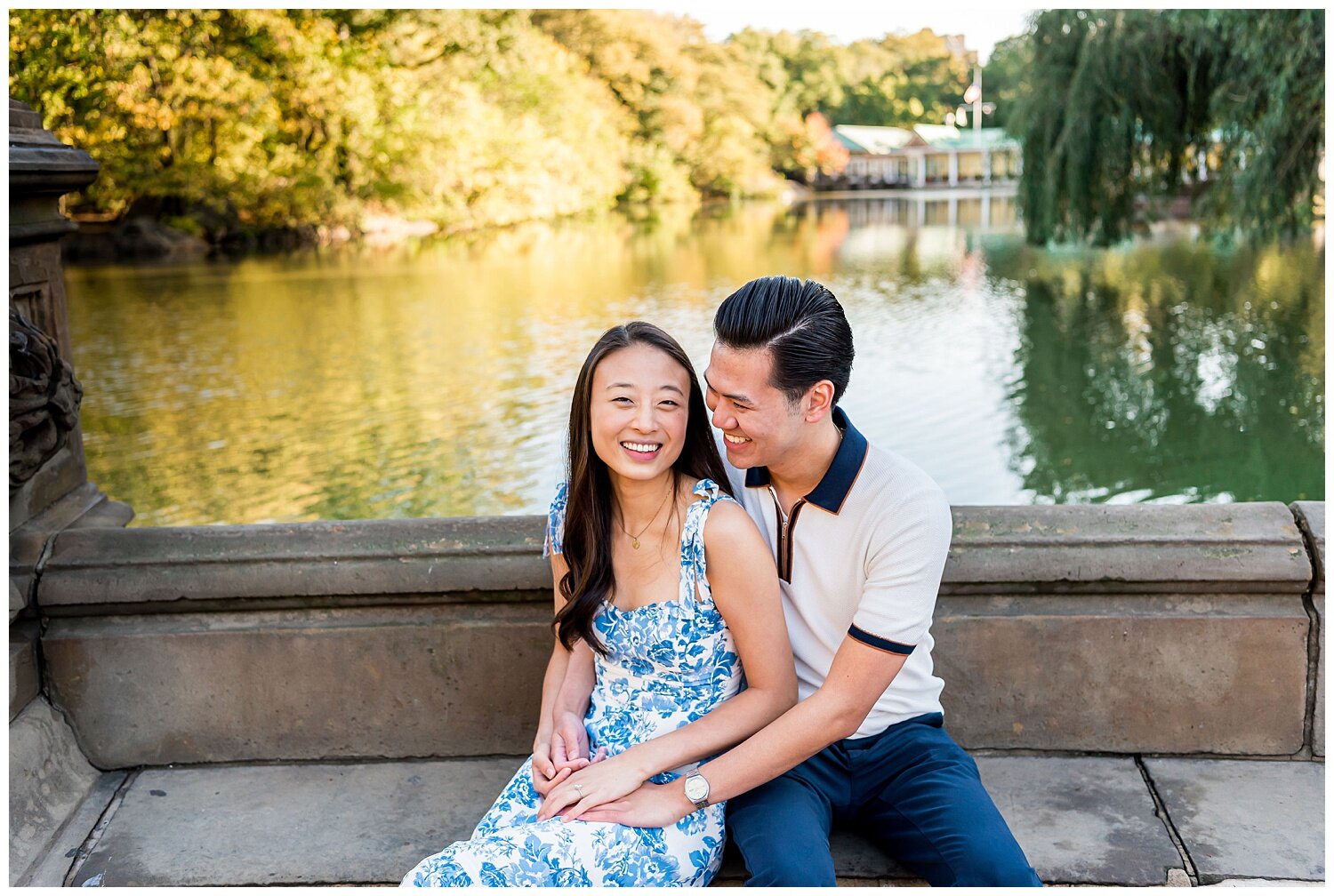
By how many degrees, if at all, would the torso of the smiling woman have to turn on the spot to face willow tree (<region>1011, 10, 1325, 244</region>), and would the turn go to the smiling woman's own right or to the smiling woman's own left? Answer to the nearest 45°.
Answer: approximately 180°

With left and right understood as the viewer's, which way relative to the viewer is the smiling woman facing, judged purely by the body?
facing the viewer and to the left of the viewer

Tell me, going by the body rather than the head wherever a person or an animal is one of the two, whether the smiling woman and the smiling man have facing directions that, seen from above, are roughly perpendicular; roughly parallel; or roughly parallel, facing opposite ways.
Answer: roughly parallel

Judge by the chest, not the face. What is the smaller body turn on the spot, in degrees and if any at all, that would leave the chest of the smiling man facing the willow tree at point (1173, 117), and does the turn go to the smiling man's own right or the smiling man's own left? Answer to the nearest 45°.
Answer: approximately 135° to the smiling man's own right

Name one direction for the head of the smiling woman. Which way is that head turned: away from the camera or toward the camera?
toward the camera

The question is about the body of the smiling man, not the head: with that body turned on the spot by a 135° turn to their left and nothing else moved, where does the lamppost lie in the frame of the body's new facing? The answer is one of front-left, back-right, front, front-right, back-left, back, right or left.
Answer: left

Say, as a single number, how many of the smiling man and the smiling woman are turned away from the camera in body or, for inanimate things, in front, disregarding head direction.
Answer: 0

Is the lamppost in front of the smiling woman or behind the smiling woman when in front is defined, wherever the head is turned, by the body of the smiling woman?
behind

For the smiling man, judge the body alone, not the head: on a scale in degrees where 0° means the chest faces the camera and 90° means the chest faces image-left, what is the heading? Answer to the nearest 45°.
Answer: approximately 45°
